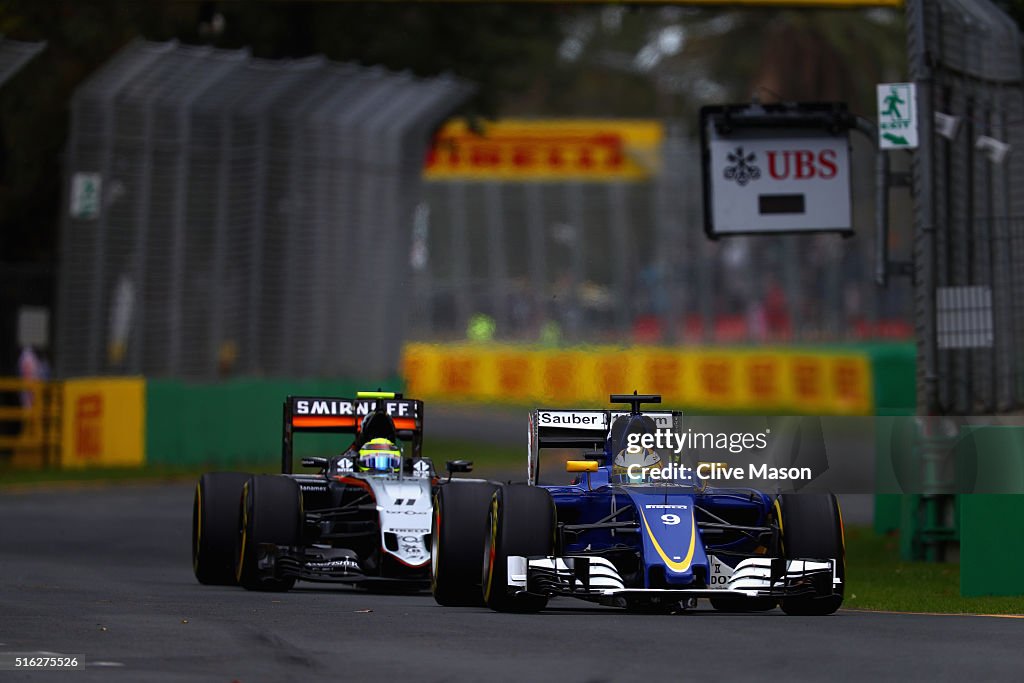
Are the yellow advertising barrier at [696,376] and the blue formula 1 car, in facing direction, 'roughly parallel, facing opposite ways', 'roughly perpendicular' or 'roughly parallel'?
roughly parallel

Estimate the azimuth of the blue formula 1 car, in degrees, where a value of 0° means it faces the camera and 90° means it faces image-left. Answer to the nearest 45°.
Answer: approximately 0°

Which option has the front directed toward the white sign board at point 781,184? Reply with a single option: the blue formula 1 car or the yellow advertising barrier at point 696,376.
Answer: the yellow advertising barrier

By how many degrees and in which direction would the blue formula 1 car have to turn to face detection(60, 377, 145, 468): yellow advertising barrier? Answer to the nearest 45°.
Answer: approximately 135° to its right

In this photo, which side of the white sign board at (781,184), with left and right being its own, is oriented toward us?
front

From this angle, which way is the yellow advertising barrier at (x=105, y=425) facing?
toward the camera

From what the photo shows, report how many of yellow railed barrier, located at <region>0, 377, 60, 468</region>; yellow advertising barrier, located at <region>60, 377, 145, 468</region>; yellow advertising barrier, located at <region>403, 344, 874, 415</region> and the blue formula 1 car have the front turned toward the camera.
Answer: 4

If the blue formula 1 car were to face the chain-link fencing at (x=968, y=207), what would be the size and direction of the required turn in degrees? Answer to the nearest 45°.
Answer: approximately 135° to its left
